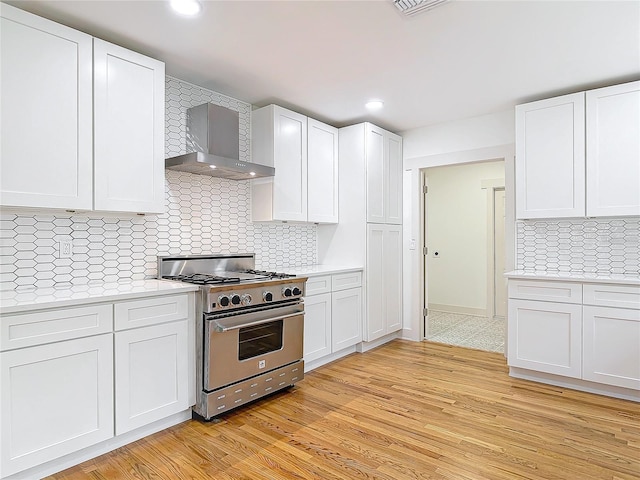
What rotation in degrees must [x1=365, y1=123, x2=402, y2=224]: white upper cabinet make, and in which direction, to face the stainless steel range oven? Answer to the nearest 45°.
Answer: approximately 90° to its right

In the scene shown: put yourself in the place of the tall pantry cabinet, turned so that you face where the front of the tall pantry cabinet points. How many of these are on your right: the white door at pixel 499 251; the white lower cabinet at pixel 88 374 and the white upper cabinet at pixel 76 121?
2

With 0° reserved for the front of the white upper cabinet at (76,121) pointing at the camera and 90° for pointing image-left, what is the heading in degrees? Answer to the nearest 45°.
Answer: approximately 315°

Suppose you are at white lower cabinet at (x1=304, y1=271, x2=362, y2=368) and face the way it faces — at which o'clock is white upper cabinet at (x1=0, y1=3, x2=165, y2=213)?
The white upper cabinet is roughly at 3 o'clock from the white lower cabinet.

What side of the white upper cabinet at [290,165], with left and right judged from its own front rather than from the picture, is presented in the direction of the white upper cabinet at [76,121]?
right

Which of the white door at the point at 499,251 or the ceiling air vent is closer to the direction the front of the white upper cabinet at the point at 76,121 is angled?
the ceiling air vent

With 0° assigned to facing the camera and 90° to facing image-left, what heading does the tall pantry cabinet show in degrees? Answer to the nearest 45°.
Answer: approximately 315°

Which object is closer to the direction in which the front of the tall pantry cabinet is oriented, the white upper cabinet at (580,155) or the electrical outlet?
the white upper cabinet

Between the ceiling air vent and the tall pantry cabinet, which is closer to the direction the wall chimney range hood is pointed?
the ceiling air vent

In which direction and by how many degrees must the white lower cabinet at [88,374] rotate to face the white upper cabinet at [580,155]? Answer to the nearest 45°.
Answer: approximately 45° to its left

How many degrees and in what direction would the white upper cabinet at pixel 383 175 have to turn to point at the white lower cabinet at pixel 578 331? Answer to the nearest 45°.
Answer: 0° — it already faces it
